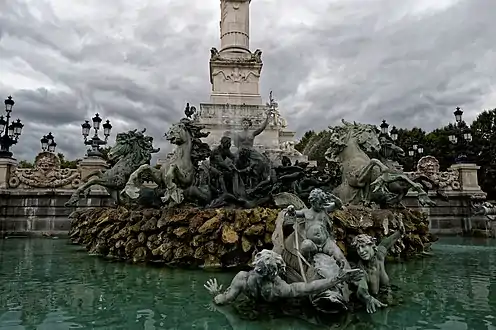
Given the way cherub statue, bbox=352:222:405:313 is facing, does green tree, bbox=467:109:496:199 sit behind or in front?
behind

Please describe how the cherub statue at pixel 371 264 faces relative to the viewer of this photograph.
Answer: facing the viewer and to the left of the viewer

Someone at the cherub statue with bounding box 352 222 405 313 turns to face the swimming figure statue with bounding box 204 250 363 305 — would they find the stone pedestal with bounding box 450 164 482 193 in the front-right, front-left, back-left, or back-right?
back-right

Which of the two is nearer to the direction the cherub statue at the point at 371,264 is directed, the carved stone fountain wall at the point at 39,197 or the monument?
the carved stone fountain wall

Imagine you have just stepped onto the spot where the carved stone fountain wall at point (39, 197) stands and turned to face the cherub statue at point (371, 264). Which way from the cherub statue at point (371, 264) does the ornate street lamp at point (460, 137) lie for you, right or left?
left

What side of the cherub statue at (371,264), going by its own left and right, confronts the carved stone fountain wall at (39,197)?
right

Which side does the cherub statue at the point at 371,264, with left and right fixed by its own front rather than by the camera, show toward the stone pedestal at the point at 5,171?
right
